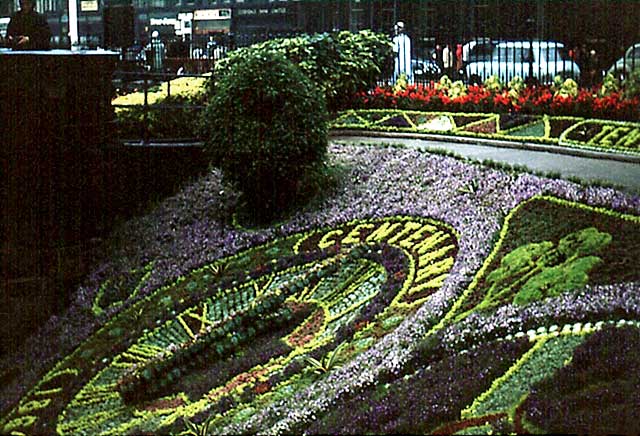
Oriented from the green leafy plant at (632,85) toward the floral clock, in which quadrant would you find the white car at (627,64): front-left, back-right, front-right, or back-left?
back-right

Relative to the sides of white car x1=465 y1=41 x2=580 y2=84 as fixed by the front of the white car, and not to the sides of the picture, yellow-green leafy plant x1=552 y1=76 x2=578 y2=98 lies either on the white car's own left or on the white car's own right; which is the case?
on the white car's own left

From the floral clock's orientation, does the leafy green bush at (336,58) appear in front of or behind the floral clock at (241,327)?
behind

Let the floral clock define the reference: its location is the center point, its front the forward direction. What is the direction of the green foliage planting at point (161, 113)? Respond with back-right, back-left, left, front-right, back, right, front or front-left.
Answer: back-right

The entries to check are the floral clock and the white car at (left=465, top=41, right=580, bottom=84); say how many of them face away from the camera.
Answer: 0

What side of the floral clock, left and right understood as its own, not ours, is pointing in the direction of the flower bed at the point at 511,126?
back

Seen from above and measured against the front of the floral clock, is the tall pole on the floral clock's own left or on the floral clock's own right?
on the floral clock's own right
